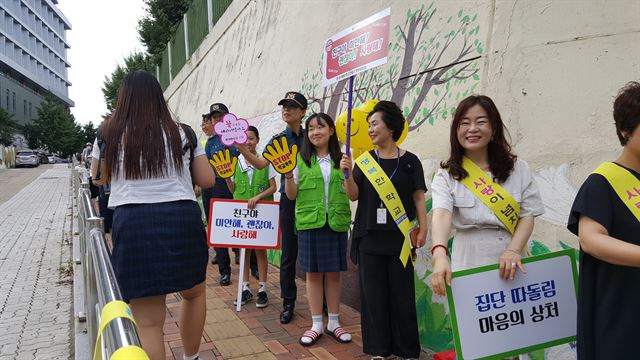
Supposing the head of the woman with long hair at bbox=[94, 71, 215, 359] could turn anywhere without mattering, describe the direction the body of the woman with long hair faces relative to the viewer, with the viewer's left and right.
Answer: facing away from the viewer

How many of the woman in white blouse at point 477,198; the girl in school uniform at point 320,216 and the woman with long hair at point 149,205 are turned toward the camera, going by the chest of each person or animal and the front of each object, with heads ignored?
2

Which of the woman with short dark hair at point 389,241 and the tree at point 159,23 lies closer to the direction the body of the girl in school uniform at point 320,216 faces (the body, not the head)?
the woman with short dark hair

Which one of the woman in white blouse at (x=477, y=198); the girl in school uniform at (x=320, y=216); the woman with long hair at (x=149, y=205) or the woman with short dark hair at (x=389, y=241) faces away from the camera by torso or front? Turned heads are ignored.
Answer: the woman with long hair

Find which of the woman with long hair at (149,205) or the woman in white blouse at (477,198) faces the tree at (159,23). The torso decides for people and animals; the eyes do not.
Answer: the woman with long hair

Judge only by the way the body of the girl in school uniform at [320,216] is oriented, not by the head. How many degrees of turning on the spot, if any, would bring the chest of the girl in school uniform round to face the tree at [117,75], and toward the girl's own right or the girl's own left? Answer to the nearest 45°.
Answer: approximately 135° to the girl's own right

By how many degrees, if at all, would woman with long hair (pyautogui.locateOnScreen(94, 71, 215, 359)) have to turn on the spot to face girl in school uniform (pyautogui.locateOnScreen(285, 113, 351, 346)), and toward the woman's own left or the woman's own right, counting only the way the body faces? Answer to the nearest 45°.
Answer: approximately 45° to the woman's own right

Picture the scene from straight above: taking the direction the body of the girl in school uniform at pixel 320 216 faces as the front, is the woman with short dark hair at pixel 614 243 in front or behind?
in front

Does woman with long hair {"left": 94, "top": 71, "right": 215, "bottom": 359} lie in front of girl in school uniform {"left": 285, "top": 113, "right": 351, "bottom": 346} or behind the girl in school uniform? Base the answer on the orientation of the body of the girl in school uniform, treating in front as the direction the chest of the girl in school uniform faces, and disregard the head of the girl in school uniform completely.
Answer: in front

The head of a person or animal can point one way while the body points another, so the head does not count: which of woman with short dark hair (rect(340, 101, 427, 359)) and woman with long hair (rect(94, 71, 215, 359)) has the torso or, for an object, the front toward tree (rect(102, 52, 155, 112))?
the woman with long hair

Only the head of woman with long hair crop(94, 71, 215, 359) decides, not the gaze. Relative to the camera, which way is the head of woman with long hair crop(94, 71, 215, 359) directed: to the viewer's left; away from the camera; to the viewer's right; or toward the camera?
away from the camera

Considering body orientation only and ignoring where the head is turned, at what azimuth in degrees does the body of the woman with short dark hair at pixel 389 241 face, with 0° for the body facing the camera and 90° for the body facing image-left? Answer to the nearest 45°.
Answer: approximately 45°

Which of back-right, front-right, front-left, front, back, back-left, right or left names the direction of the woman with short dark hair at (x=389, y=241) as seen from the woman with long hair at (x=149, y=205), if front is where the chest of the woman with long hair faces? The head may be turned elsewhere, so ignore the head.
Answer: right
